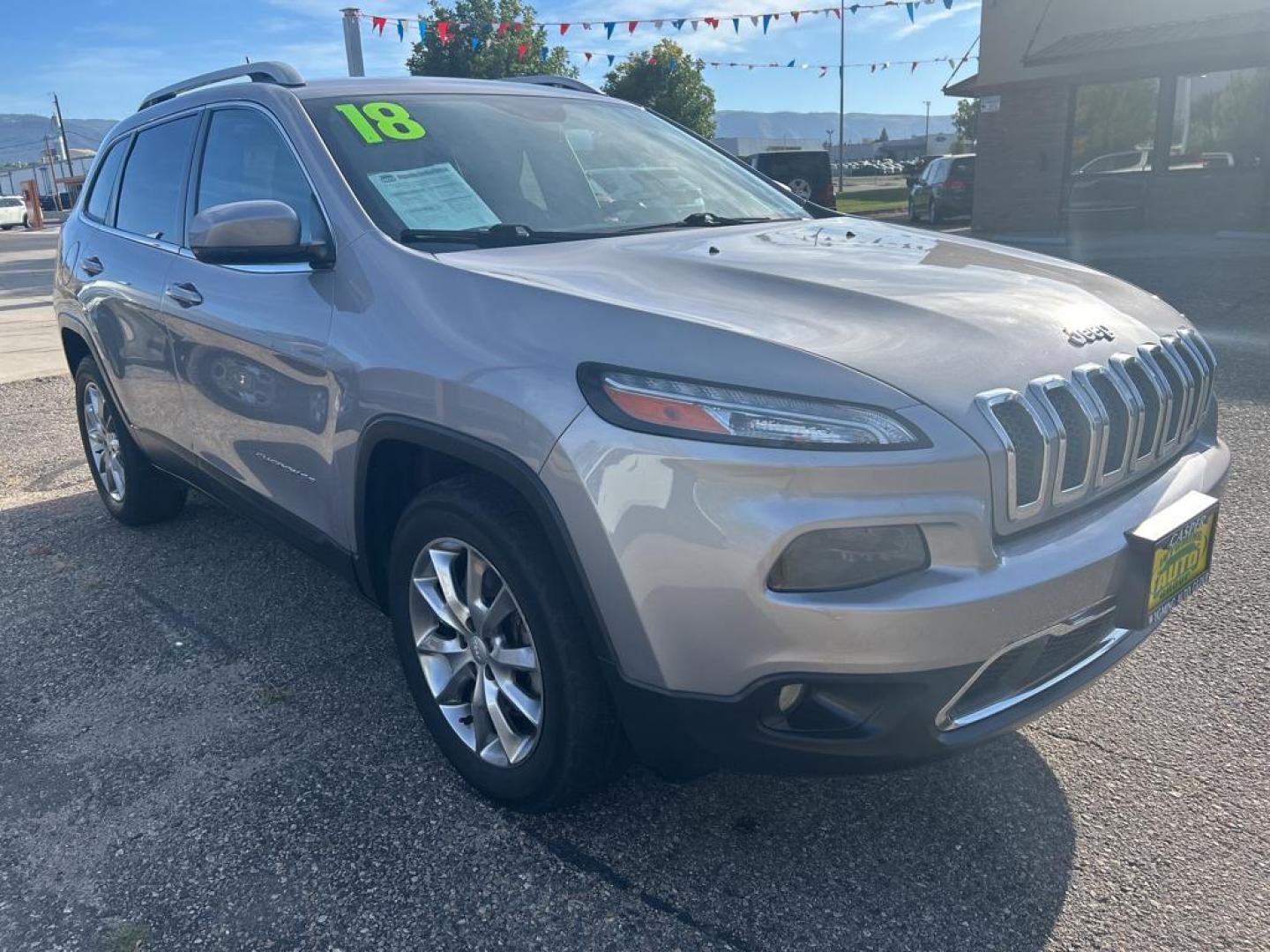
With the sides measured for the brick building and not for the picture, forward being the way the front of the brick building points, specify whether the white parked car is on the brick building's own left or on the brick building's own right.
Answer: on the brick building's own right

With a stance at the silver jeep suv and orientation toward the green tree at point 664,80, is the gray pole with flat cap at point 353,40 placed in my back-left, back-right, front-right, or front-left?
front-left

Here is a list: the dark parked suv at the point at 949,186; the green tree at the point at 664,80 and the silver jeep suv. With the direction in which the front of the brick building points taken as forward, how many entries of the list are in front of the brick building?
1

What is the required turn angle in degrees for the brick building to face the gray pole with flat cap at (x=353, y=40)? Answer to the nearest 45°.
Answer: approximately 45° to its right

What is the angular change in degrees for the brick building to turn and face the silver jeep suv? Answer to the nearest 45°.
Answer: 0° — it already faces it

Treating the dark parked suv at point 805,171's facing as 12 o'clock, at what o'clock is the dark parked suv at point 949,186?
the dark parked suv at point 949,186 is roughly at 4 o'clock from the dark parked suv at point 805,171.

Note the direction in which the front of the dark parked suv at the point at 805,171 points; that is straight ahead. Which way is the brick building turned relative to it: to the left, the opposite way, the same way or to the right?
to the left

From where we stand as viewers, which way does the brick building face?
facing the viewer

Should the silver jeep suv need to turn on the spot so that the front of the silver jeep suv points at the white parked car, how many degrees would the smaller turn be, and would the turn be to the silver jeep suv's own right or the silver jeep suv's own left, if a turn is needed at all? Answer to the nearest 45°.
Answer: approximately 180°

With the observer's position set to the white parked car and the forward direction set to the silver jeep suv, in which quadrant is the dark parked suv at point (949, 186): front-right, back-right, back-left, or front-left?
front-left

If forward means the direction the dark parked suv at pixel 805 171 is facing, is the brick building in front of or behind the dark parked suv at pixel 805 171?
behind
